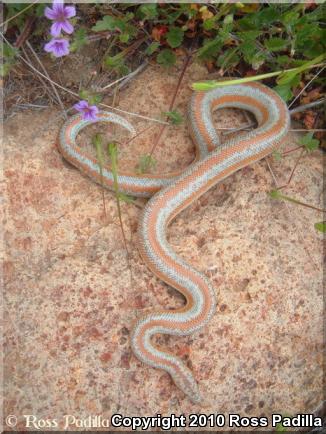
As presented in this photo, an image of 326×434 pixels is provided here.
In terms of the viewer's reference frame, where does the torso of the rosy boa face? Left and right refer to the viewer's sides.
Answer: facing the viewer and to the right of the viewer
